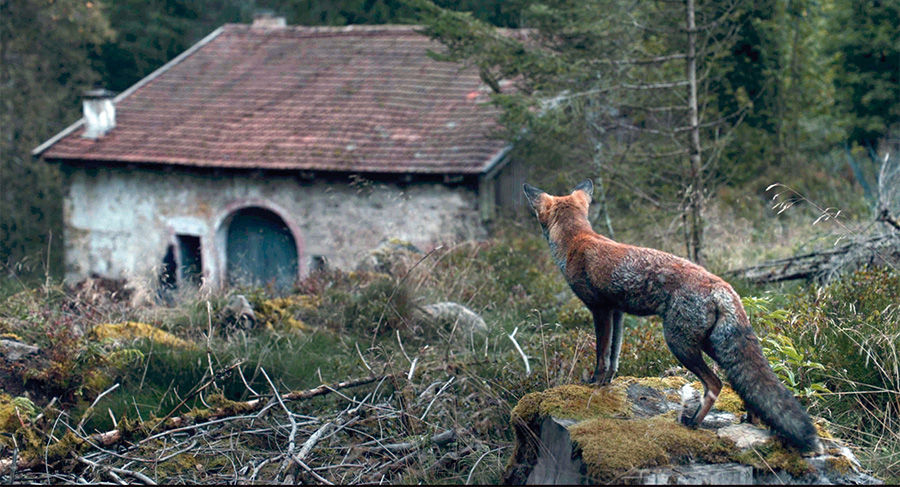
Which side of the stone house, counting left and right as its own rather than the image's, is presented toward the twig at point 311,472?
front

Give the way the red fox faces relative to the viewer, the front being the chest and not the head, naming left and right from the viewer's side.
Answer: facing away from the viewer and to the left of the viewer

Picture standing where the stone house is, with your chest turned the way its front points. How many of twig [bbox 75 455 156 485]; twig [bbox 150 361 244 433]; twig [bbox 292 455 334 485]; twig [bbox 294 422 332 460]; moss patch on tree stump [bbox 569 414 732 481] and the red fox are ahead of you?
6

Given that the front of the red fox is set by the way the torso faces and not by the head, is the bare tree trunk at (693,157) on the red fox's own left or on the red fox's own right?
on the red fox's own right

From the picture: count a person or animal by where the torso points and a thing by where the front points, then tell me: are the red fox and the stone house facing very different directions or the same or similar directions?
very different directions

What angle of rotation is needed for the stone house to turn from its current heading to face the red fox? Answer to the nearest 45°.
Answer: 0° — it already faces it

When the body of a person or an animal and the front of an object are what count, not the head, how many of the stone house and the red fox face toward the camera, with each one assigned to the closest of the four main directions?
1

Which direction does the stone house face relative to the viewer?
toward the camera

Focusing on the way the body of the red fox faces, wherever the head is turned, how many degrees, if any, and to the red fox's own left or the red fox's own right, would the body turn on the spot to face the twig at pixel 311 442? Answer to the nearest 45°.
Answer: approximately 45° to the red fox's own left

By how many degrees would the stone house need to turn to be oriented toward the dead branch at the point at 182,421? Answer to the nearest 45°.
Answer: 0° — it already faces it

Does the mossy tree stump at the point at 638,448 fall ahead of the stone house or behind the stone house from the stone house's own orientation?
ahead

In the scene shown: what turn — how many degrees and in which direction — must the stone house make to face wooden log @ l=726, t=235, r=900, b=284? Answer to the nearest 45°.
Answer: approximately 45° to its left

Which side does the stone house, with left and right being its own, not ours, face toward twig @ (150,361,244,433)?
front

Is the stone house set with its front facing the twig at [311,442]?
yes
